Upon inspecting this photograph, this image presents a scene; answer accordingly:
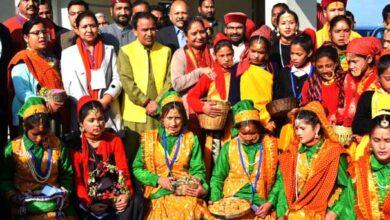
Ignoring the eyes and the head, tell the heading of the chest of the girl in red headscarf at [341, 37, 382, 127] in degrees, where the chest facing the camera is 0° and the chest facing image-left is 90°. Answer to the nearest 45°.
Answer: approximately 45°

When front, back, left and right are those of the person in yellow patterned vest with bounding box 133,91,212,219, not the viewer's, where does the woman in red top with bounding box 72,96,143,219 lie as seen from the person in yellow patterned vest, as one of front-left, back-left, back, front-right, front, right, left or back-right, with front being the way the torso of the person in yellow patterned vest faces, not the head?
right

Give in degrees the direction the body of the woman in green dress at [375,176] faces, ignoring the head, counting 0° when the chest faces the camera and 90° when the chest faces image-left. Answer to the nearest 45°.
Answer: approximately 0°

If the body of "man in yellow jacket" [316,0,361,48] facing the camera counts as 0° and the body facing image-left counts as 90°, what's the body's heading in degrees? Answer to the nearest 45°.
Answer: approximately 0°

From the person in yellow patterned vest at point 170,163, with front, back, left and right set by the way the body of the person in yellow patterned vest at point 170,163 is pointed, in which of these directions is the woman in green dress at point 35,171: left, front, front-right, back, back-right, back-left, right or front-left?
right

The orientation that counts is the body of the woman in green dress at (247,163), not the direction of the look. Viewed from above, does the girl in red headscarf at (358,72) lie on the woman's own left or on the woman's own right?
on the woman's own left

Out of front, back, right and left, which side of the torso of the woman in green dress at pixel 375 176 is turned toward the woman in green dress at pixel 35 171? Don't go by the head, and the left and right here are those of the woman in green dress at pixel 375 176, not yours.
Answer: right

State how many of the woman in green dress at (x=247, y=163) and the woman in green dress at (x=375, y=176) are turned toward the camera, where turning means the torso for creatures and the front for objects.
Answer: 2
